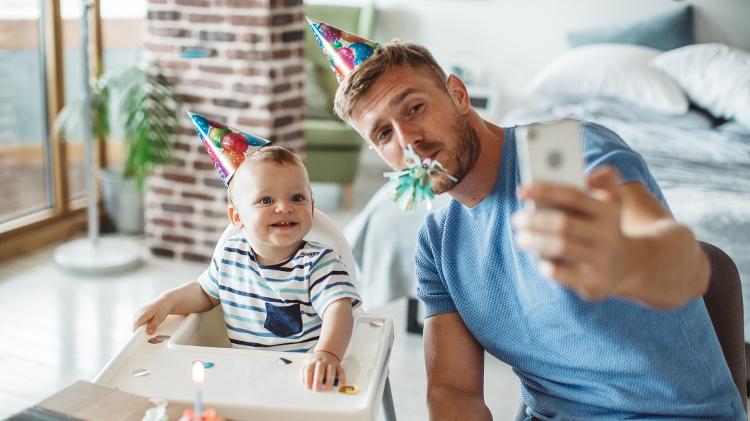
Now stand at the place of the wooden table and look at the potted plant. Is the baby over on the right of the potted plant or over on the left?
right

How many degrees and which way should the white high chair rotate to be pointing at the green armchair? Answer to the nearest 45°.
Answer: approximately 135° to its right

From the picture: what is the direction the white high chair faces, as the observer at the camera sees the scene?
facing the viewer and to the left of the viewer

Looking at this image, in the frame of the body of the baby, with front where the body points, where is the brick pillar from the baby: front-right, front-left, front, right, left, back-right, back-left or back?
back

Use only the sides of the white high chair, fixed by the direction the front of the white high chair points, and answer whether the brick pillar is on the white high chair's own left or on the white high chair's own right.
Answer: on the white high chair's own right

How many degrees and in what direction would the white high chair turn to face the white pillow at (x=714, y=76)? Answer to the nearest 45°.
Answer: approximately 180°

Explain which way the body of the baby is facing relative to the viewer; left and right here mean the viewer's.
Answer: facing the viewer

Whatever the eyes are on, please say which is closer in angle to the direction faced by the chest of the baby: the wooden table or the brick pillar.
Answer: the wooden table

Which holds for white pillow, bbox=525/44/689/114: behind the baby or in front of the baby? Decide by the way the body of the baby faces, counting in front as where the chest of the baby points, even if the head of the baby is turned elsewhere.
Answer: behind

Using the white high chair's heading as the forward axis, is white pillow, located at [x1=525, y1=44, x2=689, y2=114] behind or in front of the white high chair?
behind

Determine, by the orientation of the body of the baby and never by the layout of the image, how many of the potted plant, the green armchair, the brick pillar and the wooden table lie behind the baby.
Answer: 3

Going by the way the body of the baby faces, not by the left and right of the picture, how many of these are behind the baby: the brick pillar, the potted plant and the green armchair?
3
